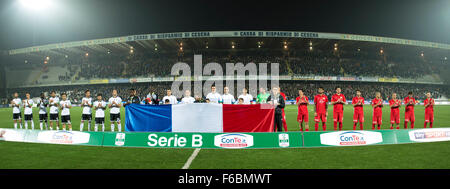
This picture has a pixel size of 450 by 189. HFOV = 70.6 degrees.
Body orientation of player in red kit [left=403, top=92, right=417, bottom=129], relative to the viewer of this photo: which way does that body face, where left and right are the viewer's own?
facing the viewer

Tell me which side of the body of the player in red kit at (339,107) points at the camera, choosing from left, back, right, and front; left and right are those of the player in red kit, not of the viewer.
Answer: front

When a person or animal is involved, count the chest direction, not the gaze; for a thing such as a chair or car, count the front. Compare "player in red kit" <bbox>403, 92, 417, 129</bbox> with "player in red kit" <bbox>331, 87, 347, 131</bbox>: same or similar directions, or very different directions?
same or similar directions

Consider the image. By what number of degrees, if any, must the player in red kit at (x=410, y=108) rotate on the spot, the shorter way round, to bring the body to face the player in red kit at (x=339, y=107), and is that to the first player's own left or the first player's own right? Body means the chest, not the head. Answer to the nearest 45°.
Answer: approximately 45° to the first player's own right

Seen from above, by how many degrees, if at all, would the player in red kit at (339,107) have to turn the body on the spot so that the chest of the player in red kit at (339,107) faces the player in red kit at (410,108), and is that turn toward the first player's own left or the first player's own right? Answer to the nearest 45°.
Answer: approximately 135° to the first player's own left

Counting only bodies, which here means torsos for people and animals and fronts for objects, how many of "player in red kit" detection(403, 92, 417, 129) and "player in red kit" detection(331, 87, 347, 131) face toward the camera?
2

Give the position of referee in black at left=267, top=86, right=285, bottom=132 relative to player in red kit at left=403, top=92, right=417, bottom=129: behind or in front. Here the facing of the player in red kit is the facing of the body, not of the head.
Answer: in front
